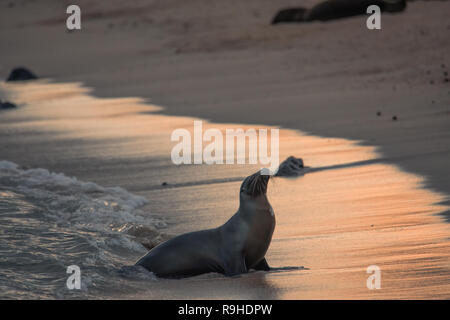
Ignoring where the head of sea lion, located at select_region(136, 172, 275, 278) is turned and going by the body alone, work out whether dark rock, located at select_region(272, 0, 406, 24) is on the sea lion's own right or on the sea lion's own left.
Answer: on the sea lion's own left

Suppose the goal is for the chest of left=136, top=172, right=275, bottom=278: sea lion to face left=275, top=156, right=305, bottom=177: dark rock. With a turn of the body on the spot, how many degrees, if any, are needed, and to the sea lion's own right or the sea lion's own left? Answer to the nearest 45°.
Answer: approximately 90° to the sea lion's own left

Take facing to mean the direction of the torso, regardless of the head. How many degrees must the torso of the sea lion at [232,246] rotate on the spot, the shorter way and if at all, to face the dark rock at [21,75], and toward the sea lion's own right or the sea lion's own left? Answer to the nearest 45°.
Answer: approximately 90° to the sea lion's own left

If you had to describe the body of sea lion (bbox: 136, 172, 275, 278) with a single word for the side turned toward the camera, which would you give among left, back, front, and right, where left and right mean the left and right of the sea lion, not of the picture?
right

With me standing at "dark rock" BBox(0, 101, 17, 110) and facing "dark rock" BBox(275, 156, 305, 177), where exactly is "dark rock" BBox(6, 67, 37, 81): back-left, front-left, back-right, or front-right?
back-left

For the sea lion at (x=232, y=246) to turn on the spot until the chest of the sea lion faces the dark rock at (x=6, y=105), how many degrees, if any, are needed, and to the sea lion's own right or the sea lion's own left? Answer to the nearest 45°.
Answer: approximately 90° to the sea lion's own left
